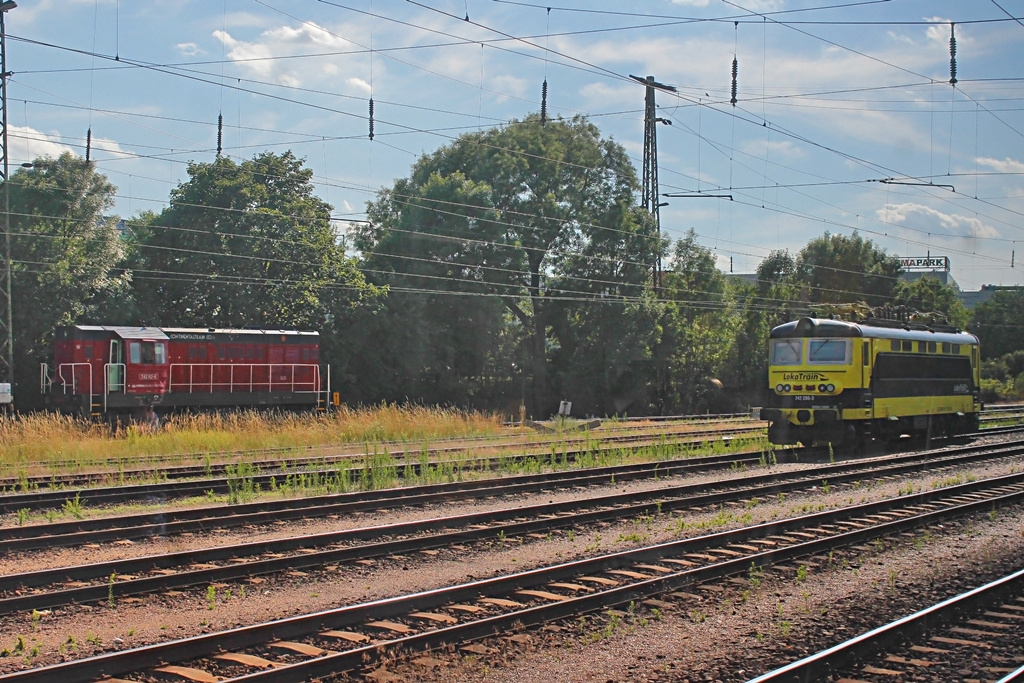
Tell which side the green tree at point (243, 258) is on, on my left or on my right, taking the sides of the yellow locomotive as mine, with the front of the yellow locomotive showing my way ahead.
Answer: on my right

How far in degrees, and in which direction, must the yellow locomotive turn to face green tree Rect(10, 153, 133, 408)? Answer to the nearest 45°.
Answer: approximately 45° to its right

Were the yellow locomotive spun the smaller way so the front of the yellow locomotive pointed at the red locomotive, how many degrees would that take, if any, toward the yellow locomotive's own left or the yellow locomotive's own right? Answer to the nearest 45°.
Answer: approximately 45° to the yellow locomotive's own right

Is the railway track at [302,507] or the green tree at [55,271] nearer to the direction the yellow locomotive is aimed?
the railway track

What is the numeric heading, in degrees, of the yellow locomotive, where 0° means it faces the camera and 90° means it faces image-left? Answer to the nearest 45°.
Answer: approximately 45°
